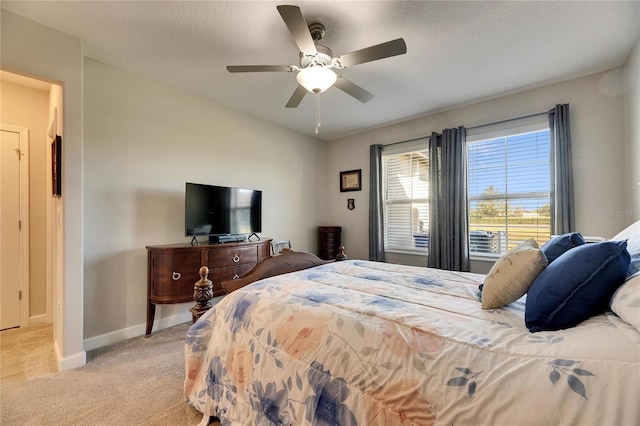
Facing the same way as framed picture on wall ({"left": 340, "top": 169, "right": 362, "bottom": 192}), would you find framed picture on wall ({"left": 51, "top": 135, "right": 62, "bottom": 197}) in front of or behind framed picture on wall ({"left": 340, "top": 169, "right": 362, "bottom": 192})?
in front

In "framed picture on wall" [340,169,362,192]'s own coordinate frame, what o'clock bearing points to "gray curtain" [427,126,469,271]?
The gray curtain is roughly at 9 o'clock from the framed picture on wall.

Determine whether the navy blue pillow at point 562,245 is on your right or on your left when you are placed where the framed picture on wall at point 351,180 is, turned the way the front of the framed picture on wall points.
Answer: on your left

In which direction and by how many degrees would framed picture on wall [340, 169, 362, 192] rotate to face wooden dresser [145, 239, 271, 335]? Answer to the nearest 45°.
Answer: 0° — it already faces it

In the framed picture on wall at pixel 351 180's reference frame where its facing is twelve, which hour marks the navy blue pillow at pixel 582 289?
The navy blue pillow is roughly at 10 o'clock from the framed picture on wall.
